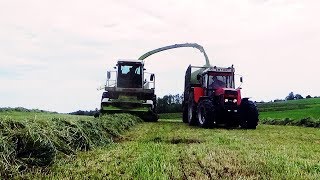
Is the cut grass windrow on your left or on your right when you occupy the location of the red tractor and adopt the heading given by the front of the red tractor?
on your right

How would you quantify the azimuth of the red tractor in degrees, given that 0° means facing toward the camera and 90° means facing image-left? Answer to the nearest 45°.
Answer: approximately 315°
